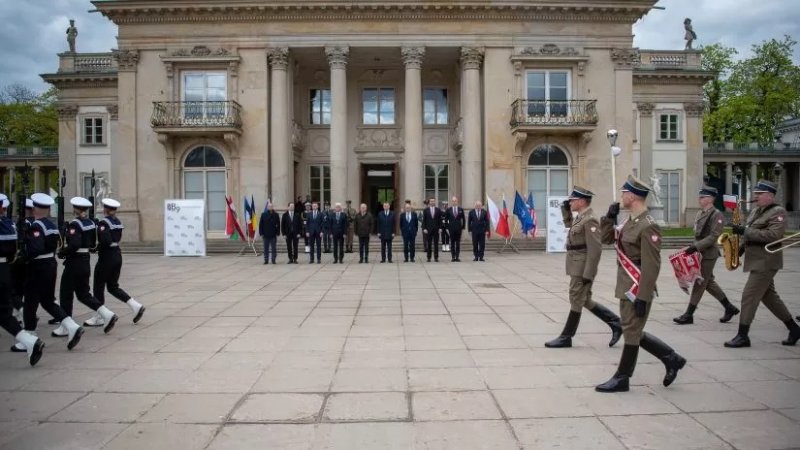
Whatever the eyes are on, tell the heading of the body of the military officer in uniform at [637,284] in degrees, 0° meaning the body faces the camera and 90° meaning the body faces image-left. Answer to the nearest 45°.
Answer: approximately 90°

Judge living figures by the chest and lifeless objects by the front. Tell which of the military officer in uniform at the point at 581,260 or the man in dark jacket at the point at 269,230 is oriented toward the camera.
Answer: the man in dark jacket

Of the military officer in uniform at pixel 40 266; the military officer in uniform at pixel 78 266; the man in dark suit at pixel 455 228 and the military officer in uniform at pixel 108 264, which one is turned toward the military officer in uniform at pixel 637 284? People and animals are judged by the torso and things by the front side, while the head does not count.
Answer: the man in dark suit

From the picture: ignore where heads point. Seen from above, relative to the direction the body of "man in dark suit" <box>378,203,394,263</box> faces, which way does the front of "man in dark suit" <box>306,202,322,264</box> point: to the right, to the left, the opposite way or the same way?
the same way

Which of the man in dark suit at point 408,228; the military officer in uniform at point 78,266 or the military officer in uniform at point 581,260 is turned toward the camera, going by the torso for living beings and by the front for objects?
the man in dark suit

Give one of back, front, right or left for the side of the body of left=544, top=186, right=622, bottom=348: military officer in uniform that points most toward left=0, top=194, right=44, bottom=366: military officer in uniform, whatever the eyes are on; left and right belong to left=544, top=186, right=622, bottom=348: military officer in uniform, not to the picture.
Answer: front

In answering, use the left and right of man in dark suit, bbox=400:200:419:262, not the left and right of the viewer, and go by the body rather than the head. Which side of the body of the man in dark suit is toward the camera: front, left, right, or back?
front

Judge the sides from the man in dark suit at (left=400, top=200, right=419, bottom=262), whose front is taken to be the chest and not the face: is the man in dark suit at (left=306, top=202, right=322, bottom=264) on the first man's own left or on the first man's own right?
on the first man's own right

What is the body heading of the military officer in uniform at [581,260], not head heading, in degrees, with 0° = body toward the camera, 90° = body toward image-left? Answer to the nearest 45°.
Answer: approximately 90°

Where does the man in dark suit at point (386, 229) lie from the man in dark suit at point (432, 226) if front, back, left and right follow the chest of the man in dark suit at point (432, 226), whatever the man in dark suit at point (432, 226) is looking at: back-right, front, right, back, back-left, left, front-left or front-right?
right

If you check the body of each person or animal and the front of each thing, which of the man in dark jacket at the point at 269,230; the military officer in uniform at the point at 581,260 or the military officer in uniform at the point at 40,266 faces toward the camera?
the man in dark jacket

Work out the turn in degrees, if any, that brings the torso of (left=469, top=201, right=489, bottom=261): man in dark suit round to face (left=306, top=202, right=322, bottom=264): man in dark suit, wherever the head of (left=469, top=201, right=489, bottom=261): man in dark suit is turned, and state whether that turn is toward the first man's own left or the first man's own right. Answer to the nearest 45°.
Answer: approximately 90° to the first man's own right

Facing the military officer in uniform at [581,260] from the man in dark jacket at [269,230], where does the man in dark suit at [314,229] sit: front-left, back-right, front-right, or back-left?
front-left

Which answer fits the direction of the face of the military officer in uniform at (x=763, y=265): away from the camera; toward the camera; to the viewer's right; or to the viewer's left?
to the viewer's left

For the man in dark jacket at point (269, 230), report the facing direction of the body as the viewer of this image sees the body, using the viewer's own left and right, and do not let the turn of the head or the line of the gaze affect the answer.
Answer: facing the viewer

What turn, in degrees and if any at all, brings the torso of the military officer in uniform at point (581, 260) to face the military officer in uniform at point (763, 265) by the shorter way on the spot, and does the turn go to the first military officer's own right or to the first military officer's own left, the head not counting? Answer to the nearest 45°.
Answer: approximately 180°

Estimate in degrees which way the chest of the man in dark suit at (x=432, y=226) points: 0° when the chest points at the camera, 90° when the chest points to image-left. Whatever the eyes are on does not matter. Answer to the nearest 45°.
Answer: approximately 0°

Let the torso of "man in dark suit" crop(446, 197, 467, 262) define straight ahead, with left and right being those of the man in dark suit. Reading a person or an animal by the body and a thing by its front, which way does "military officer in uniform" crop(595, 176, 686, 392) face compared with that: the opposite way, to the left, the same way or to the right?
to the right

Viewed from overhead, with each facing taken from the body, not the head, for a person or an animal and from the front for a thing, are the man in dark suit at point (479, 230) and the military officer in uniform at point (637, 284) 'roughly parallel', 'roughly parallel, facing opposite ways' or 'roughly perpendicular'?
roughly perpendicular
